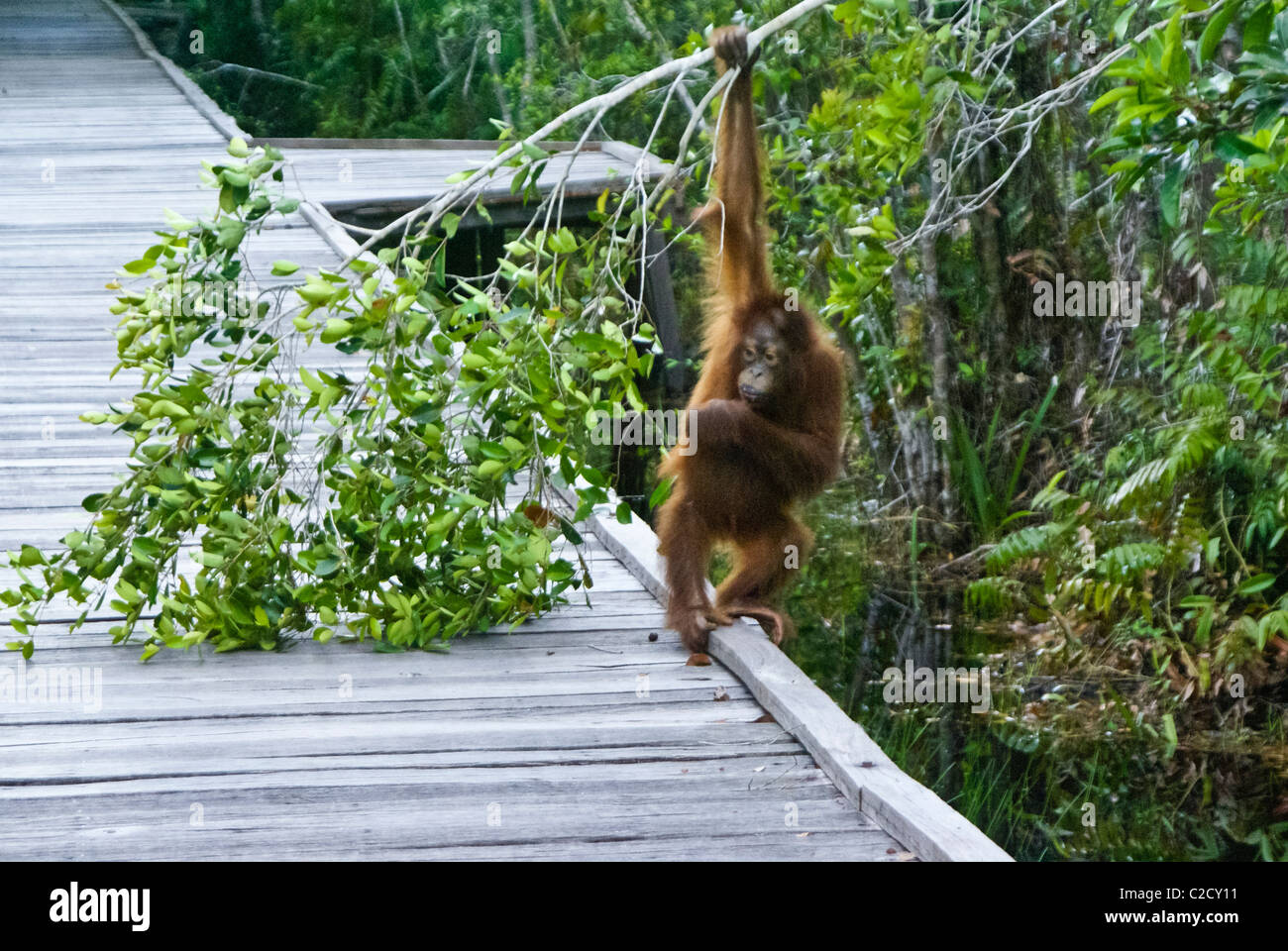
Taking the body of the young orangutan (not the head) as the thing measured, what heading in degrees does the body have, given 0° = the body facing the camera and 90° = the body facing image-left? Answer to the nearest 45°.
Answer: approximately 45°

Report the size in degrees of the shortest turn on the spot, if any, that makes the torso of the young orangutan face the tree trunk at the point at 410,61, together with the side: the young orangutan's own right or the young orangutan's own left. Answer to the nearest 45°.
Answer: approximately 135° to the young orangutan's own right
